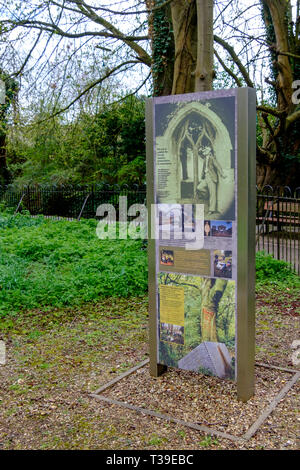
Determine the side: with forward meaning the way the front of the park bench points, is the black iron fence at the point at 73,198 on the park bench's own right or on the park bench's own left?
on the park bench's own right

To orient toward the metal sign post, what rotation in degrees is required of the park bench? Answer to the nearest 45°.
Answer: approximately 45° to its left

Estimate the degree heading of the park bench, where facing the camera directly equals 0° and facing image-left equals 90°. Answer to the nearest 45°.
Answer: approximately 45°
